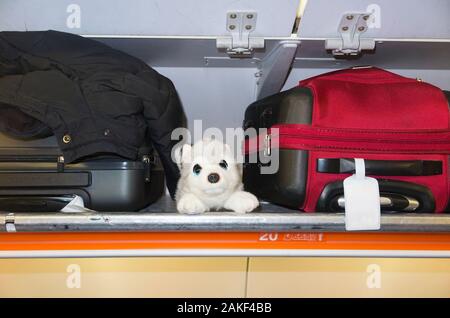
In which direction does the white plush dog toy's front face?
toward the camera
